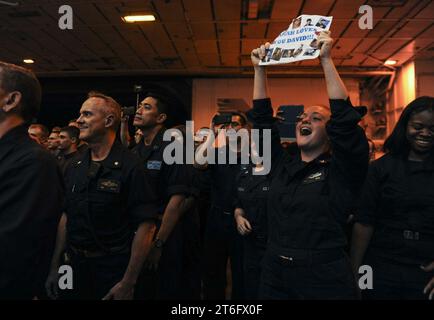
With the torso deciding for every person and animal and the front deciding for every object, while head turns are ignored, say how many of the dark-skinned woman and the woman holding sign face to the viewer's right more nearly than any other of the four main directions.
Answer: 0

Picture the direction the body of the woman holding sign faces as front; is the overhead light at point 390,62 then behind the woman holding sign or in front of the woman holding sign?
behind

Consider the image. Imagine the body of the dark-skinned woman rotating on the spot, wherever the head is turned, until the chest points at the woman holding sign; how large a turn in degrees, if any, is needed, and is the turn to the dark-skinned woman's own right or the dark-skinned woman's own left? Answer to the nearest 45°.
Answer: approximately 45° to the dark-skinned woman's own right

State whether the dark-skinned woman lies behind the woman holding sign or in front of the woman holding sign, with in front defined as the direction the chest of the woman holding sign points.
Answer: behind

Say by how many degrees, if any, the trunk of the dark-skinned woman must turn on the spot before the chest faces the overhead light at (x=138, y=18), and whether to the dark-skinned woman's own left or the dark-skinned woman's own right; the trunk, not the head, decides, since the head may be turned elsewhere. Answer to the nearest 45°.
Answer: approximately 135° to the dark-skinned woman's own right

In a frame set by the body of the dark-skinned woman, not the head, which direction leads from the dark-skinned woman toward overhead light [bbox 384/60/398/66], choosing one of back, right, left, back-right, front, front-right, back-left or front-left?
back

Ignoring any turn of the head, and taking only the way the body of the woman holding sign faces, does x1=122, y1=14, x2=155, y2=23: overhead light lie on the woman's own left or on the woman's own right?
on the woman's own right

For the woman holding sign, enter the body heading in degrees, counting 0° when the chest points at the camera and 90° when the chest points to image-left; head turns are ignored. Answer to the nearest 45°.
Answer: approximately 45°

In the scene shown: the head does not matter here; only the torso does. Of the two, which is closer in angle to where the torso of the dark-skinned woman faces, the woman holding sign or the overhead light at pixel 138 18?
the woman holding sign

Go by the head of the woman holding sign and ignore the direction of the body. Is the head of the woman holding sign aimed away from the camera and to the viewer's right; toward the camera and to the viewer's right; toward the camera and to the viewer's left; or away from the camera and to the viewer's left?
toward the camera and to the viewer's left

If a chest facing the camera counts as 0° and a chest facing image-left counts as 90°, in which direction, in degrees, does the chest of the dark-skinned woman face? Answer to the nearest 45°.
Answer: approximately 0°

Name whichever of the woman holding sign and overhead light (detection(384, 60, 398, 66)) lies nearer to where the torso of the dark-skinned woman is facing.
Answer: the woman holding sign
